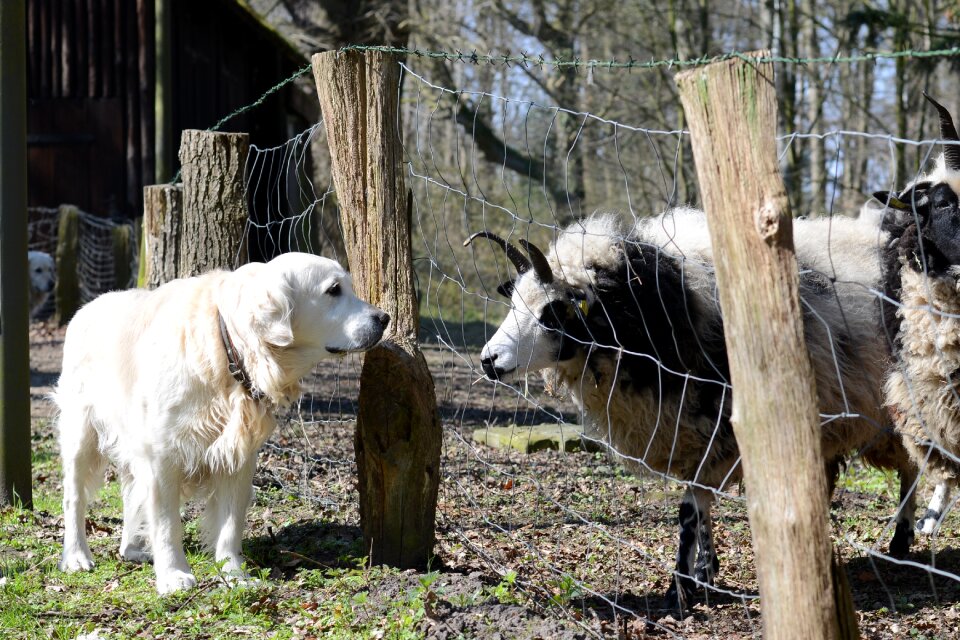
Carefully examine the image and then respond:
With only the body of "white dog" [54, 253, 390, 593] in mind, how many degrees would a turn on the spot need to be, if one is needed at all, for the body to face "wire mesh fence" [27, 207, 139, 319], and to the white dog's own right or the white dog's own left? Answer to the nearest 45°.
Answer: approximately 135° to the white dog's own left

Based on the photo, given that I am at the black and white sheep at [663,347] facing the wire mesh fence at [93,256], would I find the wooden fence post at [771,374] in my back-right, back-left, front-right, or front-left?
back-left

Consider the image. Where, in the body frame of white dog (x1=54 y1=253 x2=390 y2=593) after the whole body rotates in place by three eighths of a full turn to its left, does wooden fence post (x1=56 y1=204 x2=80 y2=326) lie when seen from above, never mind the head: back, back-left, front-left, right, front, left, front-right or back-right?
front

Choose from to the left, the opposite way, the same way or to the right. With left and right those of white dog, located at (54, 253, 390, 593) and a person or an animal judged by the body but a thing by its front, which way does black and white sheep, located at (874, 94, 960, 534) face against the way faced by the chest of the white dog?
to the right

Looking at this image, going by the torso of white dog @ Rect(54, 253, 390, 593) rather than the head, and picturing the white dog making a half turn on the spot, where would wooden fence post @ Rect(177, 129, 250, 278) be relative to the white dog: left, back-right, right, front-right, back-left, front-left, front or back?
front-right

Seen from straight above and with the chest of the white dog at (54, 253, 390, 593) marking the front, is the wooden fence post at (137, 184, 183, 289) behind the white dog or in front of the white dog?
behind

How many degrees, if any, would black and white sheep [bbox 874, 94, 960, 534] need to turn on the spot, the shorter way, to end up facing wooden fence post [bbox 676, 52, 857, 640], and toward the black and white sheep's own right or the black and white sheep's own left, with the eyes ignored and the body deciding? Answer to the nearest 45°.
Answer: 0° — it already faces it

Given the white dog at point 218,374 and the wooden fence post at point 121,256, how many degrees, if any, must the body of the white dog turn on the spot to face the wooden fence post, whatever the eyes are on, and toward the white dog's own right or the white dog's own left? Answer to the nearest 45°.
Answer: approximately 135° to the white dog's own left

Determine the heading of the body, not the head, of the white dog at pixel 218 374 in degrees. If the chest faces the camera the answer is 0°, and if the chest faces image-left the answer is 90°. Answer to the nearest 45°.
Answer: approximately 315°
